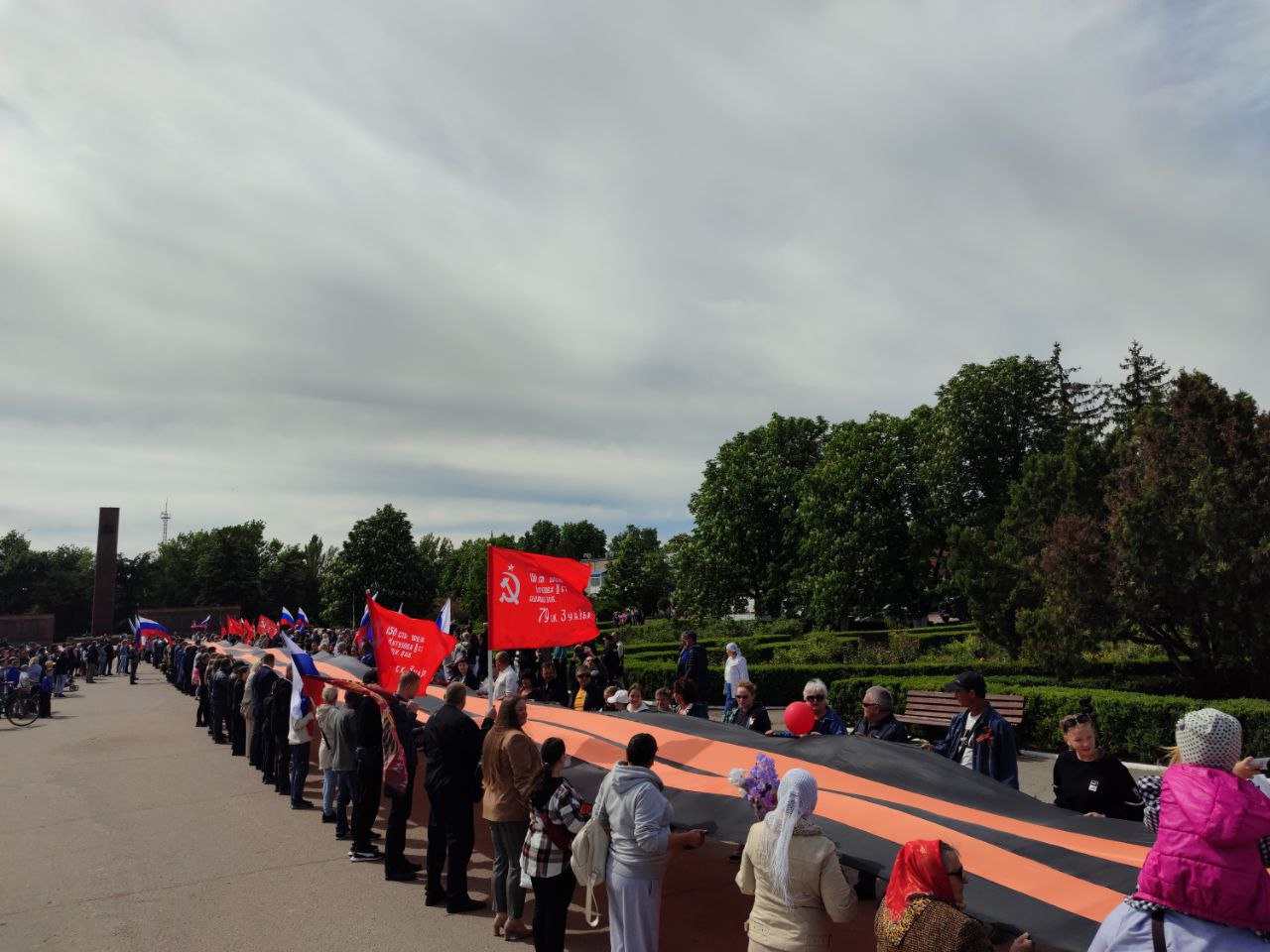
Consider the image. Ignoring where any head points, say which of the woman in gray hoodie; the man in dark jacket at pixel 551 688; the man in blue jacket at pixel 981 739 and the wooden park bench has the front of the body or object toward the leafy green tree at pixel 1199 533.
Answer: the woman in gray hoodie

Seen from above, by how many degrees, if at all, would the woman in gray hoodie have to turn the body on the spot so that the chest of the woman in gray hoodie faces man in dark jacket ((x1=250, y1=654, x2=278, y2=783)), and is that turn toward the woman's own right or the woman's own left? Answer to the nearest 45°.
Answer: approximately 90° to the woman's own left

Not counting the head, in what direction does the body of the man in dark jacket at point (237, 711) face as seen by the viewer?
to the viewer's right

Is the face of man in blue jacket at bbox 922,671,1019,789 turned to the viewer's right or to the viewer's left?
to the viewer's left

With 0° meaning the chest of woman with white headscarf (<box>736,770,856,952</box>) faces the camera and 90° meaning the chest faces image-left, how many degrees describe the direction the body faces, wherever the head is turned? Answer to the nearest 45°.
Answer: approximately 180°

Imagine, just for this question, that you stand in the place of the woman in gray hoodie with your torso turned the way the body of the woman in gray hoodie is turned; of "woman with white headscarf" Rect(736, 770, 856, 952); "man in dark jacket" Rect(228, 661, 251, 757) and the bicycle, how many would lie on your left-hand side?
2

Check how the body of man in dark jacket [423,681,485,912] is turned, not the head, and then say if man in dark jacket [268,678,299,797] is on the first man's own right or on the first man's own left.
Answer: on the first man's own left

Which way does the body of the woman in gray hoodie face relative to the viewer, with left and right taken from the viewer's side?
facing away from the viewer and to the right of the viewer

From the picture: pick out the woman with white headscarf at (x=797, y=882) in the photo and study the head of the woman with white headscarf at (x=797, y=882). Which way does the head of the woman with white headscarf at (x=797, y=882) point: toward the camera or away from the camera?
away from the camera

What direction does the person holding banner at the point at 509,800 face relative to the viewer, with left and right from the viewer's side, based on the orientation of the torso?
facing away from the viewer and to the right of the viewer
